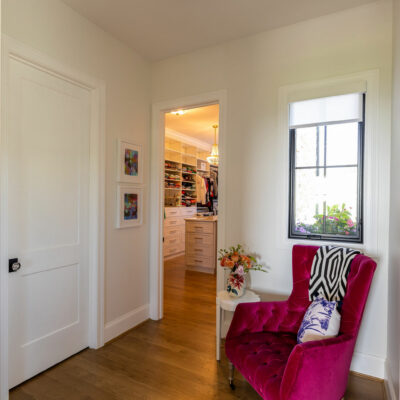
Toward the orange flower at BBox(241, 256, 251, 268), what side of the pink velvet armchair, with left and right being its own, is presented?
right

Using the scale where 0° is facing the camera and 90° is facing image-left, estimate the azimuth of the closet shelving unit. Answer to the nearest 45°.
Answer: approximately 315°

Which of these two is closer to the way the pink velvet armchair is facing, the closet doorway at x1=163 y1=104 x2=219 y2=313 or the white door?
the white door

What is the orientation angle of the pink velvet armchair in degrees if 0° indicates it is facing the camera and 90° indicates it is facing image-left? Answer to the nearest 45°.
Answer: approximately 45°

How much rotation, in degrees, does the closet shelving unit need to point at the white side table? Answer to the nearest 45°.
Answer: approximately 45° to its right

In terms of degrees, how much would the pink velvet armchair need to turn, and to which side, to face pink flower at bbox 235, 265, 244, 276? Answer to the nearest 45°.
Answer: approximately 90° to its right

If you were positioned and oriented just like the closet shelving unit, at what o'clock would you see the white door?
The white door is roughly at 2 o'clock from the closet shelving unit.

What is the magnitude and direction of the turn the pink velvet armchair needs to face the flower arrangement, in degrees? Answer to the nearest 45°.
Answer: approximately 90° to its right

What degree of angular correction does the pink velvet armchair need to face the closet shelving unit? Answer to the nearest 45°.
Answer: approximately 90° to its right
